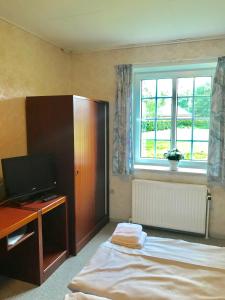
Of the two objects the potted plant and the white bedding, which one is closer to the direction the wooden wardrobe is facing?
the white bedding

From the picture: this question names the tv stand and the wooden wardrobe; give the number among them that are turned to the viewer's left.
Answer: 0

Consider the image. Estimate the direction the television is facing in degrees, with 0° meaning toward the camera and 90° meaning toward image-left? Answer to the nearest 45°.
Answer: approximately 315°

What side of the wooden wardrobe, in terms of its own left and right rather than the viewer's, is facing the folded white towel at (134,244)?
front

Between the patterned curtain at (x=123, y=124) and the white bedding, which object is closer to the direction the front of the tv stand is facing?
the white bedding

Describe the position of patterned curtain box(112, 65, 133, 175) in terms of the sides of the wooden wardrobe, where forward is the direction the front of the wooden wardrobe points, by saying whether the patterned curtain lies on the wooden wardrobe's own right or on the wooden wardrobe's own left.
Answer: on the wooden wardrobe's own left

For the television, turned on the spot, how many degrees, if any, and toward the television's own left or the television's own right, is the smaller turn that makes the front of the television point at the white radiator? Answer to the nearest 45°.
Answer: approximately 45° to the television's own left

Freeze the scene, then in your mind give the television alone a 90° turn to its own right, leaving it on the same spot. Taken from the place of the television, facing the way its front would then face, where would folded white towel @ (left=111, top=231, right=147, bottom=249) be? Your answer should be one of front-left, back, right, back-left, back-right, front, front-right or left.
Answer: left

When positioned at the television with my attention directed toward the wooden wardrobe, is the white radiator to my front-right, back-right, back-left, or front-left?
front-right

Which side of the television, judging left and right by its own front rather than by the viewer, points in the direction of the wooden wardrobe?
left

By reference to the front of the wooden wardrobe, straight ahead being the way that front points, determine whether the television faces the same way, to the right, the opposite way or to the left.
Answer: the same way

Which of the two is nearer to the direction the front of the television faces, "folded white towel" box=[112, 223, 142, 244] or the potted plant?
the folded white towel

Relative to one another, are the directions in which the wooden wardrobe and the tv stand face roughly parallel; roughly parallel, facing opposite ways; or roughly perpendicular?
roughly parallel

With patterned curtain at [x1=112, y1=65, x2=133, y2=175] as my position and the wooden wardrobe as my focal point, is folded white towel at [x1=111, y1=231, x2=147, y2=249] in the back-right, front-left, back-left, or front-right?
front-left

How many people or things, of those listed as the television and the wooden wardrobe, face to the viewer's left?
0

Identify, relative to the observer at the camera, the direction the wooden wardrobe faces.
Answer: facing the viewer and to the right of the viewer
